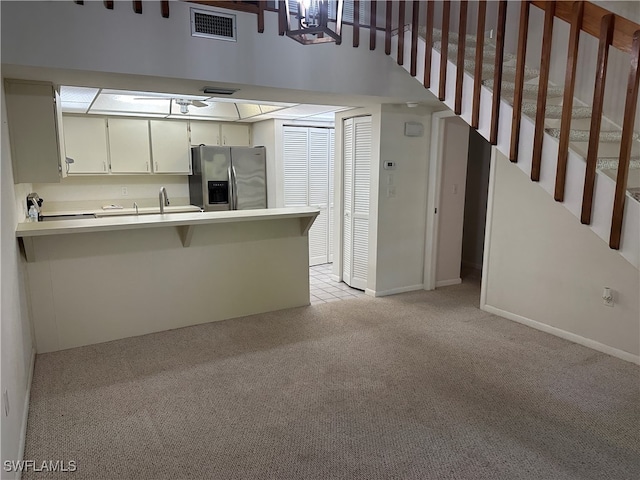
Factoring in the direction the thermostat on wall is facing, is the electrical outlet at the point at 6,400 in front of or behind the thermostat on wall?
in front

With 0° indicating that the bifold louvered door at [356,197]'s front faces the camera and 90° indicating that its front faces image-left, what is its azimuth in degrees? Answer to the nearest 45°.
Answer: approximately 45°

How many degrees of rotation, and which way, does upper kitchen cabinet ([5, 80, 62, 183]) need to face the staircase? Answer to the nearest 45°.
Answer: approximately 45° to its right

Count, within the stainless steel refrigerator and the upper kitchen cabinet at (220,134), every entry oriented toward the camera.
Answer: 2

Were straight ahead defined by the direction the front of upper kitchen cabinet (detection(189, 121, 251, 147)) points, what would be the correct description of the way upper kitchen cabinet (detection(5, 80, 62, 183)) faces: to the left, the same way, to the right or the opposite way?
to the left

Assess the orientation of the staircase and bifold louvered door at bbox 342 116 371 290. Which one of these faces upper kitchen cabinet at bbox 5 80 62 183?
the bifold louvered door
